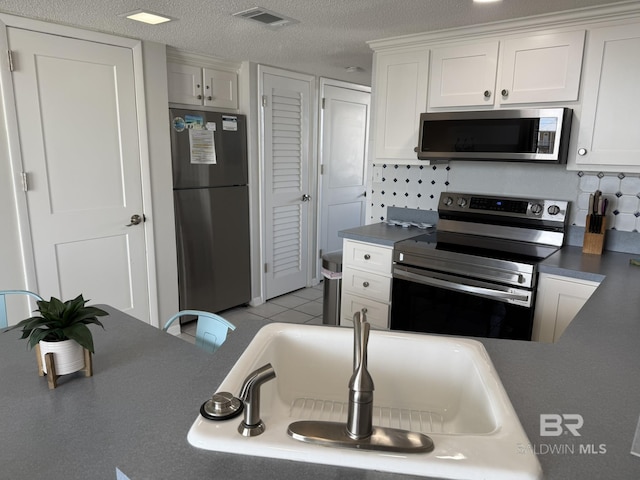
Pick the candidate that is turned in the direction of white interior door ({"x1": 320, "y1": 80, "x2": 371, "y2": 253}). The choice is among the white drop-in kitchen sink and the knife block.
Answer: the white drop-in kitchen sink

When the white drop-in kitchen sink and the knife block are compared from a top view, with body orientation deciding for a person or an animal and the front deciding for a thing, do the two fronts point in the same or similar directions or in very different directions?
very different directions

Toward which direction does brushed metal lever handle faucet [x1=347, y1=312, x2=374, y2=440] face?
away from the camera

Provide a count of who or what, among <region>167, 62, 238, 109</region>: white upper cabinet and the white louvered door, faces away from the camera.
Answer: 0

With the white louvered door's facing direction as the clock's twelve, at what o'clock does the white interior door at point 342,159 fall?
The white interior door is roughly at 9 o'clock from the white louvered door.

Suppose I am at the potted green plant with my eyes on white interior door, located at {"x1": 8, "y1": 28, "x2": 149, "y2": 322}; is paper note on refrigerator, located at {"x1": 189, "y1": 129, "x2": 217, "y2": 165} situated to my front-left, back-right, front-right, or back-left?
front-right

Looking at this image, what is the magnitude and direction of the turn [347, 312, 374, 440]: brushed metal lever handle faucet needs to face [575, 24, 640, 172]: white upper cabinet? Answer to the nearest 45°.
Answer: approximately 45° to its right

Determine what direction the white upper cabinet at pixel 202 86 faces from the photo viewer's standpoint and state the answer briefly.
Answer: facing the viewer and to the right of the viewer

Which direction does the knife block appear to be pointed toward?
toward the camera

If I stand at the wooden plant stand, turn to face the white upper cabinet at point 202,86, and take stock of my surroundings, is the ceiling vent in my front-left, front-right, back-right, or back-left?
front-right

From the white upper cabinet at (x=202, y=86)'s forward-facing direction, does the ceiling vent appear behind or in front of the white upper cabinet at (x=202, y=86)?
in front

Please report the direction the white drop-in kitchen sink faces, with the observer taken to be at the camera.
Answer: facing away from the viewer

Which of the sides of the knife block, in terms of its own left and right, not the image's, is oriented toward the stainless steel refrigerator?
right

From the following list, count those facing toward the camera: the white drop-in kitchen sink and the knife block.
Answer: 1
